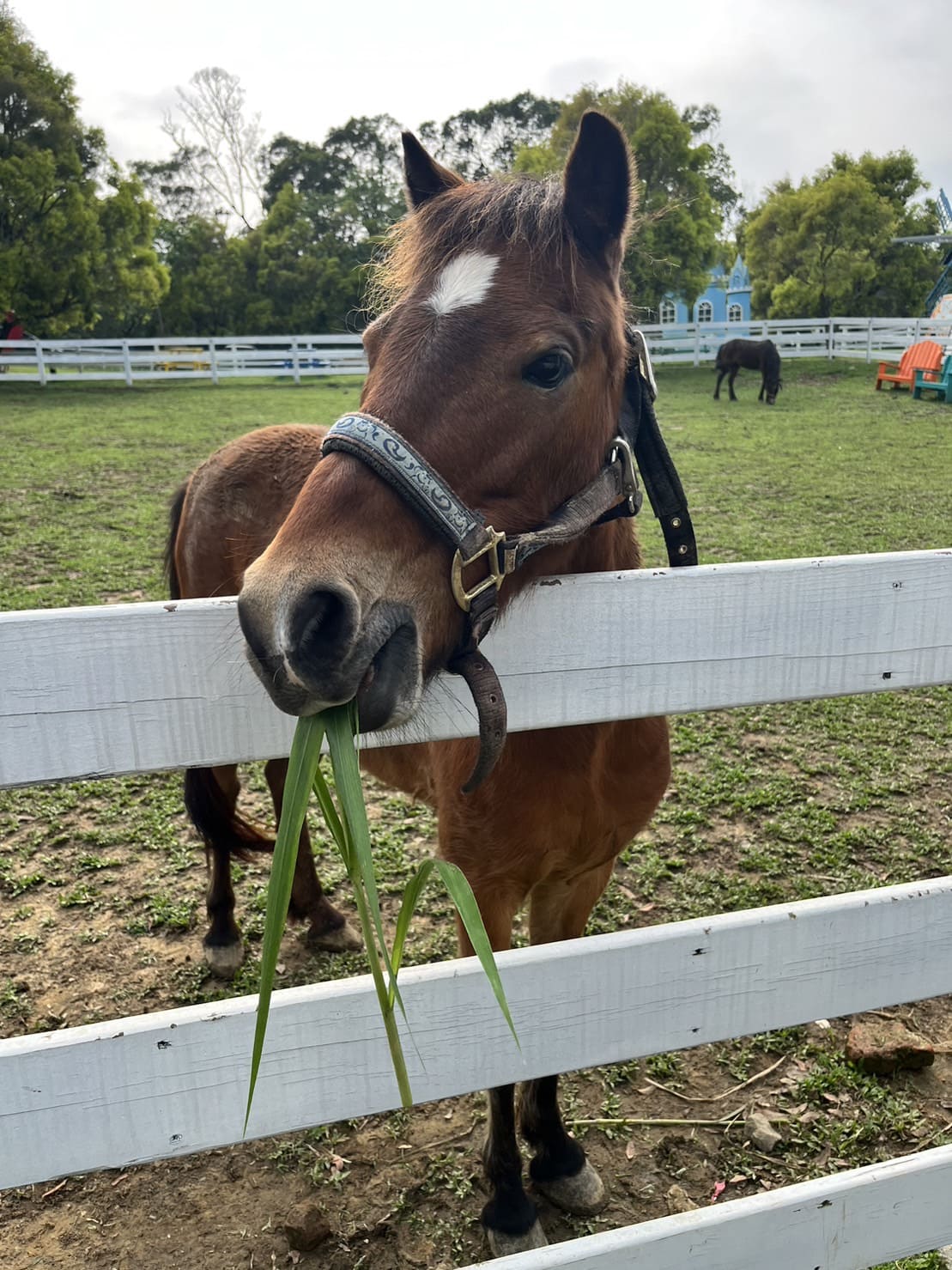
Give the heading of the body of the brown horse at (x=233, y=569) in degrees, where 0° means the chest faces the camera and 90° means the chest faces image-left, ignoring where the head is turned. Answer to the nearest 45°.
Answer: approximately 315°

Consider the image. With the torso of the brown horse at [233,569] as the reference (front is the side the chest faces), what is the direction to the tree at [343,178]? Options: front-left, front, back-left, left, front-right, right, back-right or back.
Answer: back-left

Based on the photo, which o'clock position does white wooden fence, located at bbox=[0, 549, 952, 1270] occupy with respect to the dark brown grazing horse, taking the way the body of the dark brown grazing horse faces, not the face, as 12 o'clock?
The white wooden fence is roughly at 3 o'clock from the dark brown grazing horse.

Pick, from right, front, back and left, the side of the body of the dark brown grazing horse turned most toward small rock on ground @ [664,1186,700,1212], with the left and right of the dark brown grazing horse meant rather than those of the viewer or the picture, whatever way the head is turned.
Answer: right

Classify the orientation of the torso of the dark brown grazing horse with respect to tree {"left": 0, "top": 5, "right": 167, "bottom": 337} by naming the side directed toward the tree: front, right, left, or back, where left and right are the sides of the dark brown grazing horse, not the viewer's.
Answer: back

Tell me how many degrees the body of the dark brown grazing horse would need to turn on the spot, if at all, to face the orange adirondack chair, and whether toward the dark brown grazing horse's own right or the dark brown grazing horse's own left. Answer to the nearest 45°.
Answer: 0° — it already faces it

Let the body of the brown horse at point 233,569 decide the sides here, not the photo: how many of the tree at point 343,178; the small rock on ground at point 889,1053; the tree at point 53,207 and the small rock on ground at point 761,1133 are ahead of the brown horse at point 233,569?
2

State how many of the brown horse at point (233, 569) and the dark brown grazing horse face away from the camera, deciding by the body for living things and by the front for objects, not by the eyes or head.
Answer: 0

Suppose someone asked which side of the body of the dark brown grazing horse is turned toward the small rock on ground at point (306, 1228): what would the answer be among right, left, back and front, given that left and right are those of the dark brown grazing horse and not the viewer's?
right

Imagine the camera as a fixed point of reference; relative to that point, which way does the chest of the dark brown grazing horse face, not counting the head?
to the viewer's right
